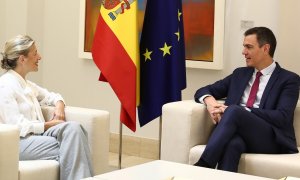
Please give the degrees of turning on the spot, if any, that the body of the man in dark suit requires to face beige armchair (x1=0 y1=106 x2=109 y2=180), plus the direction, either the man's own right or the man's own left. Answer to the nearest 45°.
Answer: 0° — they already face it

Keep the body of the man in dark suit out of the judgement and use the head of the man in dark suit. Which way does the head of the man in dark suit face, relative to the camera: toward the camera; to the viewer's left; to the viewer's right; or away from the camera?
to the viewer's left

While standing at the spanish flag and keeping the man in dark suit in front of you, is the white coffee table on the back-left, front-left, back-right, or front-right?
front-right

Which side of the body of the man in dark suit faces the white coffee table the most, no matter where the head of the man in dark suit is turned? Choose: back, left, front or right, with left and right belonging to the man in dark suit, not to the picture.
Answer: front

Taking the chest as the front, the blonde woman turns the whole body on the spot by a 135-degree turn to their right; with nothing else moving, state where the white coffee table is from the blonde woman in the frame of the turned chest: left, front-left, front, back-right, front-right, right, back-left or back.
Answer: back-left

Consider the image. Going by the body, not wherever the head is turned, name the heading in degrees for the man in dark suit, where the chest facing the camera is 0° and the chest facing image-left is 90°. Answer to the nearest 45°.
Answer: approximately 45°

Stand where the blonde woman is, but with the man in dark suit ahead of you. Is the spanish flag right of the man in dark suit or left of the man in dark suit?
left

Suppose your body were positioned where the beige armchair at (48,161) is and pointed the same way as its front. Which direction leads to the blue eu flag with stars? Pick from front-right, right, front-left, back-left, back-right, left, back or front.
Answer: left

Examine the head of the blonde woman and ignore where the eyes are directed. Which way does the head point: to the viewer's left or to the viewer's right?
to the viewer's right

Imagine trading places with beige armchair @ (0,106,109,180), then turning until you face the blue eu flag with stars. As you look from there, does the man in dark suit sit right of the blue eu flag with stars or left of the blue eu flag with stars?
right

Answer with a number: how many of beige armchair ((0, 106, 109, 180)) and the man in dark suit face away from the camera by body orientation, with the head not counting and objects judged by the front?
0

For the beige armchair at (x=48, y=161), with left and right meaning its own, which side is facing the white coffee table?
front

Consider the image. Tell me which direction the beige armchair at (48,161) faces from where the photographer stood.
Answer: facing the viewer and to the right of the viewer

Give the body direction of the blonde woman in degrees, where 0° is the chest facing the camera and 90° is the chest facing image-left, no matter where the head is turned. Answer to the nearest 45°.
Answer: approximately 315°

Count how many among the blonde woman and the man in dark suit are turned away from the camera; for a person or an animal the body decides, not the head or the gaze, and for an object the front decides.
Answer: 0
